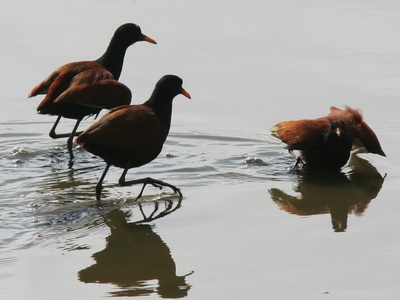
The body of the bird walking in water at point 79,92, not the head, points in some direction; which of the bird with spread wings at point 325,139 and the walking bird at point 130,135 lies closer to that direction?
the bird with spread wings

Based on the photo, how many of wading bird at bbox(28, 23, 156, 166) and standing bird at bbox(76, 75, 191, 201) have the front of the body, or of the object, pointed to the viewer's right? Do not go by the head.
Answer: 2

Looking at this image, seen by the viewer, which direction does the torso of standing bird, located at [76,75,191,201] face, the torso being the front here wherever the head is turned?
to the viewer's right

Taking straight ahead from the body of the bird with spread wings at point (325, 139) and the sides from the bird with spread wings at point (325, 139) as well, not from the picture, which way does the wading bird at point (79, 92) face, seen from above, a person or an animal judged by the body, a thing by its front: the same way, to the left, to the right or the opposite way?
to the left

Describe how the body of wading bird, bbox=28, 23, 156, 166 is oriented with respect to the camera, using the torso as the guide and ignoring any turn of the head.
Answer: to the viewer's right
